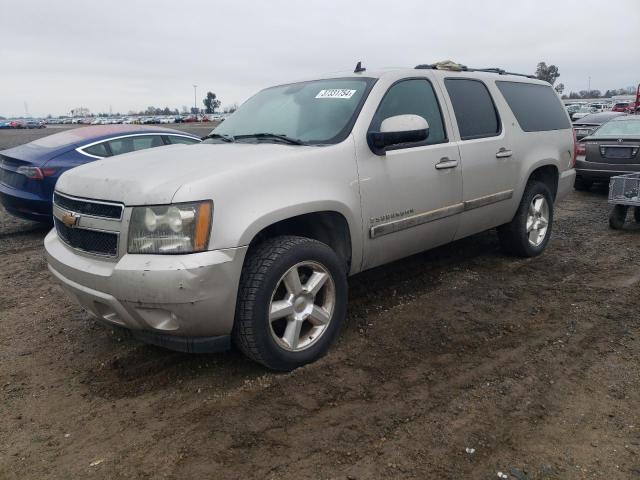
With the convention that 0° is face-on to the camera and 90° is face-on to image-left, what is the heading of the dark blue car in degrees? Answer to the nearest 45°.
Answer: approximately 225°

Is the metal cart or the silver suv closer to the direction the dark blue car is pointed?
the metal cart

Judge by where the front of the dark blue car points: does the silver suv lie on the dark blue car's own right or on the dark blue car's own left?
on the dark blue car's own right

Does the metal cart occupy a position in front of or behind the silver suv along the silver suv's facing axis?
behind

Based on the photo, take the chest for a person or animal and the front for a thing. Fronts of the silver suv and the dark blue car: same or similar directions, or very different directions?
very different directions

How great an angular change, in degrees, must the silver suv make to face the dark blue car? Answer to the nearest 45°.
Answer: approximately 90° to its right

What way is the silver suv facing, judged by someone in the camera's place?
facing the viewer and to the left of the viewer

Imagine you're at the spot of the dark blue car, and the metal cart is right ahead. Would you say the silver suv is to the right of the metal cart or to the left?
right

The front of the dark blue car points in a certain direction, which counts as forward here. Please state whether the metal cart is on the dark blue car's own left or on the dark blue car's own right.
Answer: on the dark blue car's own right
